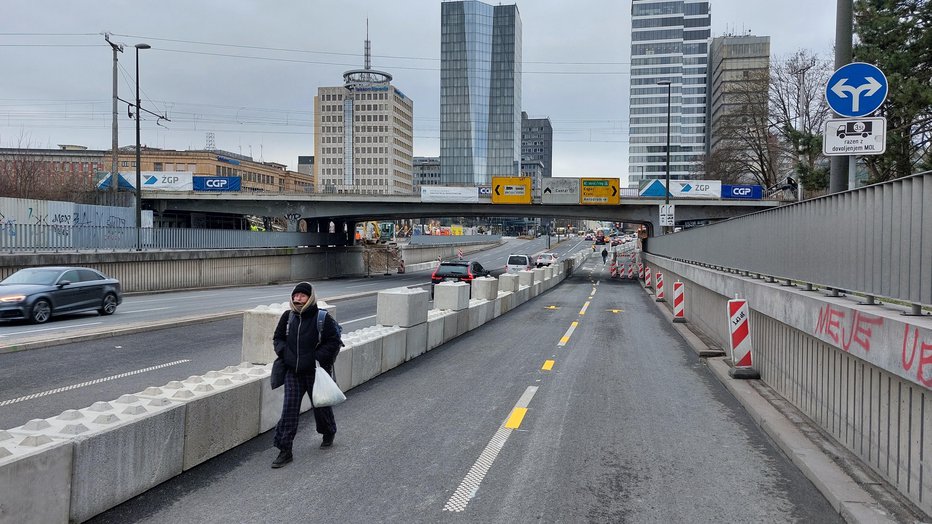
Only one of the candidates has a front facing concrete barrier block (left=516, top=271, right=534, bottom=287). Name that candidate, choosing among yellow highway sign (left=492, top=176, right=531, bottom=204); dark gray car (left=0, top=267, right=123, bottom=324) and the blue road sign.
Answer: the yellow highway sign

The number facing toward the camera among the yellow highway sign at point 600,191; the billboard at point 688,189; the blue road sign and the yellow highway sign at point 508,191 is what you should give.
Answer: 4

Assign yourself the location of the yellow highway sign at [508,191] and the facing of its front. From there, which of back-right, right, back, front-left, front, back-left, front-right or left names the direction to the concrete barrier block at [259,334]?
front

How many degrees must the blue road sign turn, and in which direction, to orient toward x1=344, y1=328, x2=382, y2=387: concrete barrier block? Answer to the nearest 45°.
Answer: approximately 90° to its right

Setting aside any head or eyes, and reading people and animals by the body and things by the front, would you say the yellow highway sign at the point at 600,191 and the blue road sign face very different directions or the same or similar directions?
same or similar directions

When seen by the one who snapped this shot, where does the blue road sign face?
facing the viewer

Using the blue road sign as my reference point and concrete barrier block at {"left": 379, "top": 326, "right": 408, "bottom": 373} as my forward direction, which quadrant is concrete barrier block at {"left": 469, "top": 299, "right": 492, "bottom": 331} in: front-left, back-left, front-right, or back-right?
front-right

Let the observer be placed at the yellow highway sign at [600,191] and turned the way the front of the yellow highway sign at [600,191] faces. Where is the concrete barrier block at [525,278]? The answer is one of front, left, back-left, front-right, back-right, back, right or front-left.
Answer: front

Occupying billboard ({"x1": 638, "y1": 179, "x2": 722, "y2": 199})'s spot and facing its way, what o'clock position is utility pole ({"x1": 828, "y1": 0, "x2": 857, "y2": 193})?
The utility pole is roughly at 12 o'clock from the billboard.

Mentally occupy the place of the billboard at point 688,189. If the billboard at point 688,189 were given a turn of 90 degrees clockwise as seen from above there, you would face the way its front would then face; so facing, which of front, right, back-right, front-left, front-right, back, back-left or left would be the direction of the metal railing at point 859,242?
left

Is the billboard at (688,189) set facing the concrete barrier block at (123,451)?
yes

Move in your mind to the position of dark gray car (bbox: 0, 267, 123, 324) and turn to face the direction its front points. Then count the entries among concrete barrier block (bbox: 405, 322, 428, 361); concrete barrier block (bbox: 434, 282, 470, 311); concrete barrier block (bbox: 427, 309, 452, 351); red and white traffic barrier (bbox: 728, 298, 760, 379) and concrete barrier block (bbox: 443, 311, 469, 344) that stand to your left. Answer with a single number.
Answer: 5

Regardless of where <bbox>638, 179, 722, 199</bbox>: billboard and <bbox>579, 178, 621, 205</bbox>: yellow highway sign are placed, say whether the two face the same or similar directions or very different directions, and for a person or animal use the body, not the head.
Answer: same or similar directions

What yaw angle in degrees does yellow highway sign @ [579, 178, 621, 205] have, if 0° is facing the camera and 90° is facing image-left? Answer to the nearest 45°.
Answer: approximately 0°

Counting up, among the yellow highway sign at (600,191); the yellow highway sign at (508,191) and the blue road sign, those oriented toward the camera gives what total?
3

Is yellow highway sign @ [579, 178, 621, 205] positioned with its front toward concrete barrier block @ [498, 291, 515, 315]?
yes

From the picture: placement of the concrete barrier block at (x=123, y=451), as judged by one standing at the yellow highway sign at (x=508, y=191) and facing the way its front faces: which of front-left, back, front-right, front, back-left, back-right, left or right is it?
front

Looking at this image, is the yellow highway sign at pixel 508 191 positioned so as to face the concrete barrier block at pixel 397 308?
yes

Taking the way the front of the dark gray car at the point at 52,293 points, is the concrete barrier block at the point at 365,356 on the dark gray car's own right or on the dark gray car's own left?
on the dark gray car's own left

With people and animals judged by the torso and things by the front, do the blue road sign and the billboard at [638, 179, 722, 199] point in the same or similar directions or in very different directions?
same or similar directions
